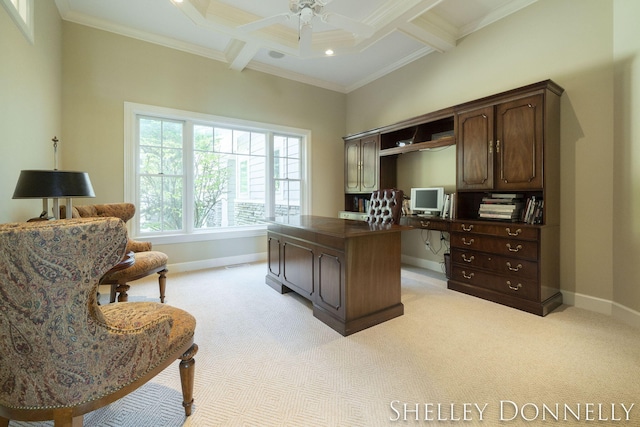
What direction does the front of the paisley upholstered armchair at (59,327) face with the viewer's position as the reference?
facing away from the viewer and to the right of the viewer

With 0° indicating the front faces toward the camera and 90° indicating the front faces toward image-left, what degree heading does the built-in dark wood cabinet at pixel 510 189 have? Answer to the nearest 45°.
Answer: approximately 45°

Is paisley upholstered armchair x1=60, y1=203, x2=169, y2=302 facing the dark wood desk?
yes

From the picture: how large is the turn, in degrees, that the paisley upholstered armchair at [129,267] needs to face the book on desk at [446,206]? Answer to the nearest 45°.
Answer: approximately 45° to its left

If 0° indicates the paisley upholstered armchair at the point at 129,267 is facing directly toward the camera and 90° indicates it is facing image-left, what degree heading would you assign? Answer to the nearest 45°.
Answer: approximately 315°
